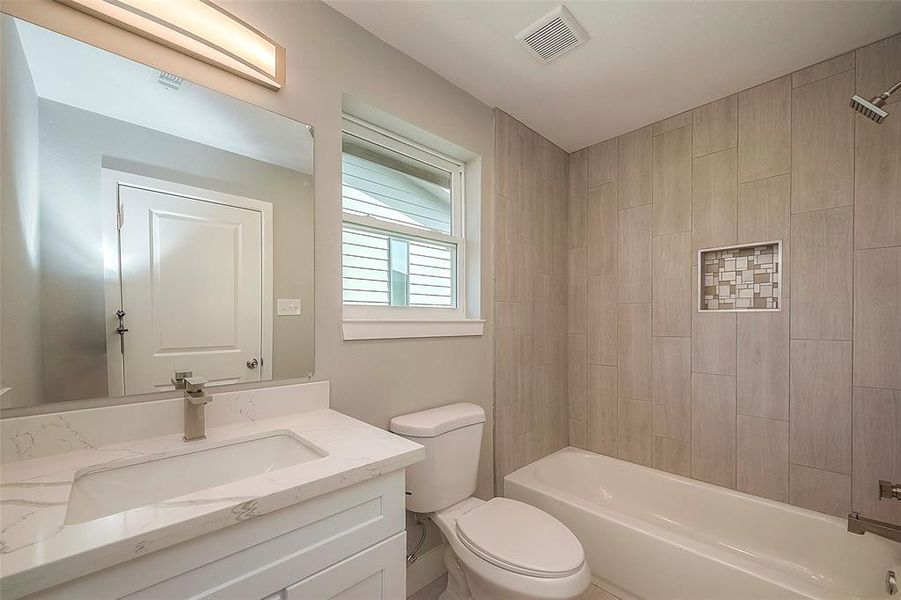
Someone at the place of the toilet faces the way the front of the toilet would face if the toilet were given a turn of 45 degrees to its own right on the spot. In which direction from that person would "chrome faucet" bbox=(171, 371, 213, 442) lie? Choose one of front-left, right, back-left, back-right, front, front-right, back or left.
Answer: front-right

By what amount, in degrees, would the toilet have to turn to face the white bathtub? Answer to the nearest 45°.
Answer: approximately 45° to its left

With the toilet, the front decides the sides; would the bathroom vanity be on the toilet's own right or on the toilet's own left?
on the toilet's own right

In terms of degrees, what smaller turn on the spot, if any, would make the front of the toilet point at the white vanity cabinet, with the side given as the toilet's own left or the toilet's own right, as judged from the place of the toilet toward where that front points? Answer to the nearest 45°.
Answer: approximately 90° to the toilet's own right

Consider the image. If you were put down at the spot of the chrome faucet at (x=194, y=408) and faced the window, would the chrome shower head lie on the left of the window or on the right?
right

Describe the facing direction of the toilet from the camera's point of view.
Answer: facing the viewer and to the right of the viewer
